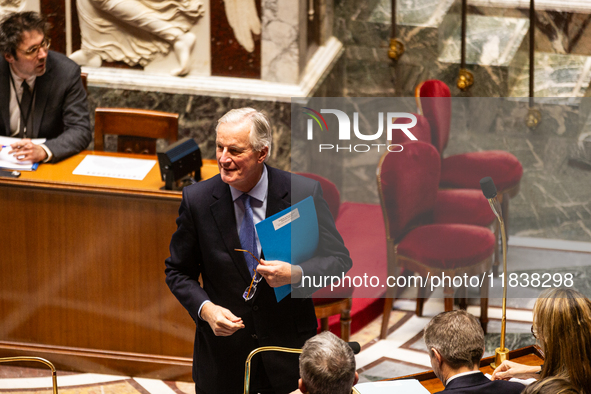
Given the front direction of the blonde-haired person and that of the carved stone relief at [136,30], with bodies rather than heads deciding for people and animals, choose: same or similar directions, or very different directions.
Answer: very different directions

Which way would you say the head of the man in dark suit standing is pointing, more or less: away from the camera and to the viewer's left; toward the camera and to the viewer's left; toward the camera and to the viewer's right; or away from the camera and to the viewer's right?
toward the camera and to the viewer's left

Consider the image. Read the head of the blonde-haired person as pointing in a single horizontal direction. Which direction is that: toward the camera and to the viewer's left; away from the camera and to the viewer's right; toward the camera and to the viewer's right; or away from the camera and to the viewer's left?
away from the camera and to the viewer's left

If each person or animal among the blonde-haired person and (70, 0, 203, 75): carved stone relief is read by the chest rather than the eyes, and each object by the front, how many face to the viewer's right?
0

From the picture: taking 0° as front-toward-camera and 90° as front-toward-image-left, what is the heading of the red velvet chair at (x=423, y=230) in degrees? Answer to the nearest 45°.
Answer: approximately 315°

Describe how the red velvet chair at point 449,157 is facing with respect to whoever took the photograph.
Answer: facing to the right of the viewer

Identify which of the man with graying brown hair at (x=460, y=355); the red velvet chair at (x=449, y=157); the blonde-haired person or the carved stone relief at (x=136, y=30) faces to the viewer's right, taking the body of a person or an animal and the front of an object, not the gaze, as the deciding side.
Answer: the red velvet chair

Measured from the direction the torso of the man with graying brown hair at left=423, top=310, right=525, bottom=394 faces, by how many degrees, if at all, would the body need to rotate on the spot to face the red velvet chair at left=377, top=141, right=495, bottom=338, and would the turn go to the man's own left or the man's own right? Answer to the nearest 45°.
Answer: approximately 45° to the man's own right

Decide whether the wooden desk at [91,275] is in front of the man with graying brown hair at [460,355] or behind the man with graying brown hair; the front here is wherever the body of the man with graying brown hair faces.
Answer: in front

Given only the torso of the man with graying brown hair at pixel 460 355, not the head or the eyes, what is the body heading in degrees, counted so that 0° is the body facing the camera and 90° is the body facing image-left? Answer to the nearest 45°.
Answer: approximately 135°

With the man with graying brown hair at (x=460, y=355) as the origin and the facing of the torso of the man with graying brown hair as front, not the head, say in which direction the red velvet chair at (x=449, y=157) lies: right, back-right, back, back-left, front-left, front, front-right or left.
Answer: front-right
